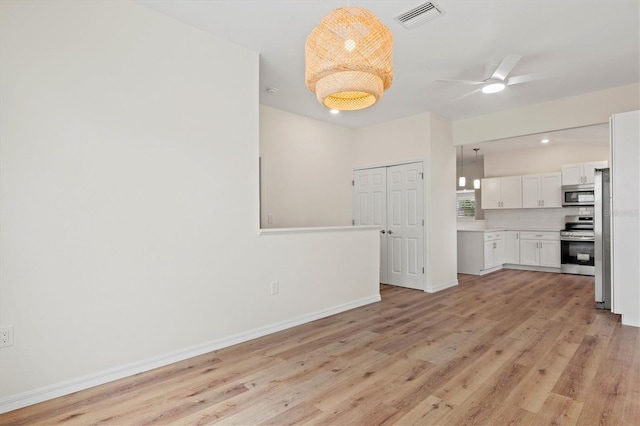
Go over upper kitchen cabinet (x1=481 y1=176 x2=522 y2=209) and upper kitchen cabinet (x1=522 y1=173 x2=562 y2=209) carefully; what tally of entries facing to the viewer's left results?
0

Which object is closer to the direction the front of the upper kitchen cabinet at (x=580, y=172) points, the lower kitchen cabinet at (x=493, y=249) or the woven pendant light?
the woven pendant light

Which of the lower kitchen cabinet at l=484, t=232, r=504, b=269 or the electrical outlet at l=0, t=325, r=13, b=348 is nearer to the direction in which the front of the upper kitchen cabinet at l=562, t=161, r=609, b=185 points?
the electrical outlet

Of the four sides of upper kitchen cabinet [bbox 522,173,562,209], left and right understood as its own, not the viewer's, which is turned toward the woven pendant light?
front

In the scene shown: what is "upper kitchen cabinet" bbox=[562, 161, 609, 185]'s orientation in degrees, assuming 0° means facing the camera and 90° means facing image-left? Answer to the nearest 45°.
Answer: approximately 0°

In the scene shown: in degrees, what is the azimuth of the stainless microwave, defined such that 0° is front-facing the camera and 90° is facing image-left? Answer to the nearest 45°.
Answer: approximately 0°

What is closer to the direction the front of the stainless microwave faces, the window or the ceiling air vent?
the ceiling air vent

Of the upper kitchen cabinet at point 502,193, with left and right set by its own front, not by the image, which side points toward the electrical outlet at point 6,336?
front

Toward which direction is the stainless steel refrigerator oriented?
to the viewer's left
